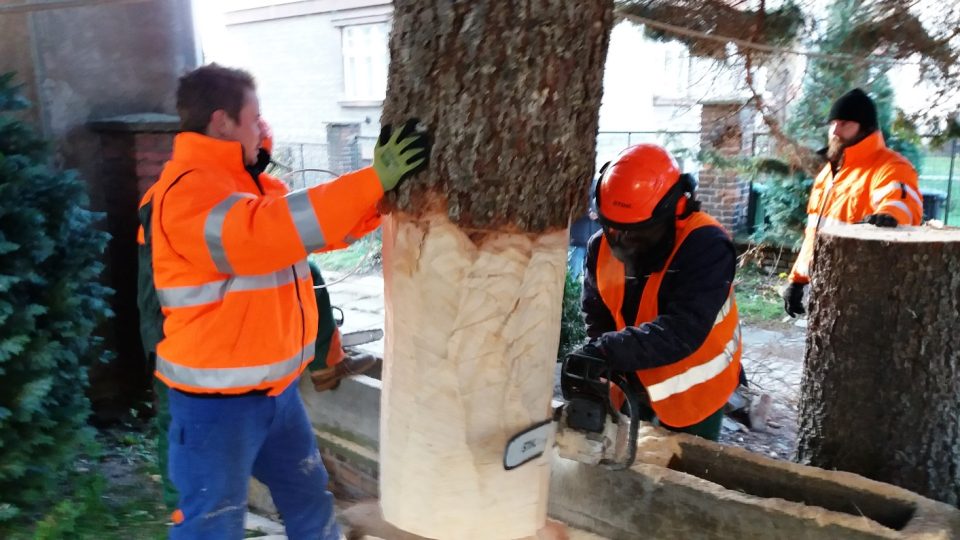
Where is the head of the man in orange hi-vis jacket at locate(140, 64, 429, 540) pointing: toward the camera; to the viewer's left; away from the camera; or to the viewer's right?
to the viewer's right

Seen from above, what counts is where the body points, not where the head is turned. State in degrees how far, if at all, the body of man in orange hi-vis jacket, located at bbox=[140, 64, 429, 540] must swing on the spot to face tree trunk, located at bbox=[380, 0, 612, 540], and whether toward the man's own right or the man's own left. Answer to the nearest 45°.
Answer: approximately 45° to the man's own right

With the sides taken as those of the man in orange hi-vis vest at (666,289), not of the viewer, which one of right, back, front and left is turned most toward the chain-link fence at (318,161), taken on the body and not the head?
right

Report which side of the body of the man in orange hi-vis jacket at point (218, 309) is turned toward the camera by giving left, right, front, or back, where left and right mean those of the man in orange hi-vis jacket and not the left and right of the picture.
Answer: right

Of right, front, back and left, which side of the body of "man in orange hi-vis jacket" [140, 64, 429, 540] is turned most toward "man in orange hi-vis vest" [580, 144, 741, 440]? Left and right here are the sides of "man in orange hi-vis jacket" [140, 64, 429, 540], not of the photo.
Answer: front

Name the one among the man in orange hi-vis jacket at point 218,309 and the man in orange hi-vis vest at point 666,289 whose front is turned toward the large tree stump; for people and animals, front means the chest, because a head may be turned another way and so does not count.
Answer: the man in orange hi-vis jacket at point 218,309

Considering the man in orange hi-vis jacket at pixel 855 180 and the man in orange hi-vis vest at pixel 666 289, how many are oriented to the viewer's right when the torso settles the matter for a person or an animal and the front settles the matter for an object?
0

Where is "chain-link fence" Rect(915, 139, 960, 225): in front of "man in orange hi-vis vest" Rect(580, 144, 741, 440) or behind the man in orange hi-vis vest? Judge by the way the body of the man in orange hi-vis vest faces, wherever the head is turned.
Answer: behind

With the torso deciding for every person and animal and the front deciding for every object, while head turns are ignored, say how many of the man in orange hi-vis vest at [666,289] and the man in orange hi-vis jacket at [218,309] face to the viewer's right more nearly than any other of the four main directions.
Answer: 1

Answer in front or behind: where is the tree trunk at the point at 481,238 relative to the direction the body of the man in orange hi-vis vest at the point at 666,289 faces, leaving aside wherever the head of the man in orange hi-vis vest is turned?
in front

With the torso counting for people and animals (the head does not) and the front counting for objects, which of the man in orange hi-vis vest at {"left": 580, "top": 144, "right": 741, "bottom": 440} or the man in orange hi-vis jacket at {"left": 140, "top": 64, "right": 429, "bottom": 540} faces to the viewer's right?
the man in orange hi-vis jacket at {"left": 140, "top": 64, "right": 429, "bottom": 540}

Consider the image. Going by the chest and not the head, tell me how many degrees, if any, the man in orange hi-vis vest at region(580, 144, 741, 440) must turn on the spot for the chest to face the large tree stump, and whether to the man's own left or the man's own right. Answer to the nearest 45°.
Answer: approximately 135° to the man's own left

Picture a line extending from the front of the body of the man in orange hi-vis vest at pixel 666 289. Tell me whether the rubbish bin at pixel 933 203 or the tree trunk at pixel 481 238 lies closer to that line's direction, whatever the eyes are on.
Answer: the tree trunk

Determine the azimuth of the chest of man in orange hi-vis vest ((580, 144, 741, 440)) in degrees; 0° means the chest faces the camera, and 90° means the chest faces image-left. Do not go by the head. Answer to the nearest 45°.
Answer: approximately 45°

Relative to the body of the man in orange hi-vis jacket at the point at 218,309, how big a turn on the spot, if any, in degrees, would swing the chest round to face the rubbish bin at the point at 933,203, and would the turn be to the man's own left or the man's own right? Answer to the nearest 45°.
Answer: approximately 45° to the man's own left

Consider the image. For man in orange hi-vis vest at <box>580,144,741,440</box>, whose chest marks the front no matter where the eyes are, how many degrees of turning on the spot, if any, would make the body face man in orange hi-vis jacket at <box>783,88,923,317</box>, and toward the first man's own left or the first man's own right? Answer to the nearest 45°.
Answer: approximately 180°
